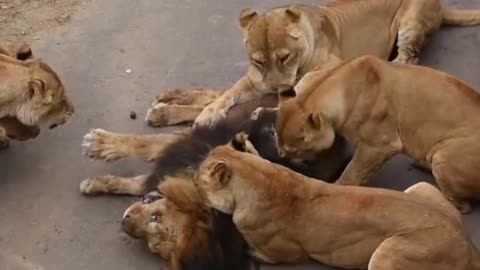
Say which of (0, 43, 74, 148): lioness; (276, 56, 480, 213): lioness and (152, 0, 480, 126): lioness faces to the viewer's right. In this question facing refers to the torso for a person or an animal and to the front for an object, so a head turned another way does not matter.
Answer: (0, 43, 74, 148): lioness

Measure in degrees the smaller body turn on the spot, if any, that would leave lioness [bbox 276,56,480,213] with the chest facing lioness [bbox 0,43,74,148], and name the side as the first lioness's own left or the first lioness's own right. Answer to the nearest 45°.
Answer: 0° — it already faces it

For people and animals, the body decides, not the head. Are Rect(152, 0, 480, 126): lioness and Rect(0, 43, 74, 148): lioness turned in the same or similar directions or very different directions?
very different directions

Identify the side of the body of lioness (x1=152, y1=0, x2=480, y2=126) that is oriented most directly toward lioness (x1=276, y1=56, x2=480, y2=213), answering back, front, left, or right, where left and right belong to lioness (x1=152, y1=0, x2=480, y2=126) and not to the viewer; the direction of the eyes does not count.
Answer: left

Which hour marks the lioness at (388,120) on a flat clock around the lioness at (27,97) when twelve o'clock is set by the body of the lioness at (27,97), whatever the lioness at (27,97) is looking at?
the lioness at (388,120) is roughly at 1 o'clock from the lioness at (27,97).

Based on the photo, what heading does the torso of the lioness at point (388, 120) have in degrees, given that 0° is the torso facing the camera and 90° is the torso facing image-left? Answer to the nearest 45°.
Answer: approximately 90°

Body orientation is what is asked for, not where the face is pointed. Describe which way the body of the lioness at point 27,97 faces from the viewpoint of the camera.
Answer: to the viewer's right

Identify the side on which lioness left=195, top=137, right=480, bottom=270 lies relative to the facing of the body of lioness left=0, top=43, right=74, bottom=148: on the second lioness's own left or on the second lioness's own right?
on the second lioness's own right

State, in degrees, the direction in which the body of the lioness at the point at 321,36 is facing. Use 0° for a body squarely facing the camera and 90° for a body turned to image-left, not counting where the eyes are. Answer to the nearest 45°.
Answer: approximately 45°

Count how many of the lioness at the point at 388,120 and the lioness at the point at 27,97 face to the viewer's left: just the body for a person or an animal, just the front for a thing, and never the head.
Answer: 1

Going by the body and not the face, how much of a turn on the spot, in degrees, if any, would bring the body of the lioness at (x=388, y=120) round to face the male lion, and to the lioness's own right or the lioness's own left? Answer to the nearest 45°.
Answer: approximately 45° to the lioness's own left
